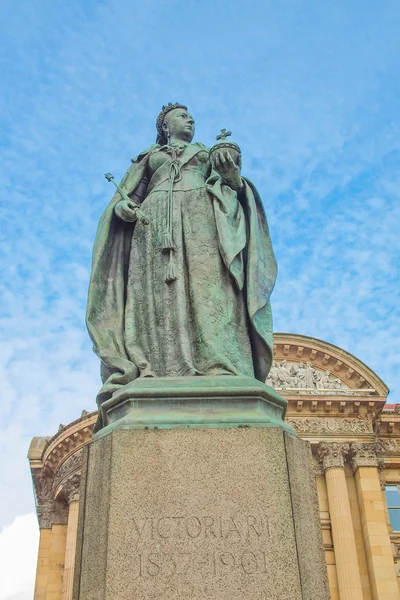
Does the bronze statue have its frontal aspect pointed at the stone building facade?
no

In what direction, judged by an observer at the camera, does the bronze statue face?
facing the viewer
